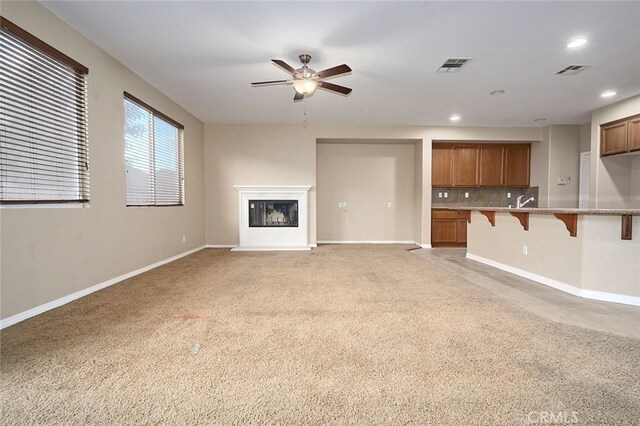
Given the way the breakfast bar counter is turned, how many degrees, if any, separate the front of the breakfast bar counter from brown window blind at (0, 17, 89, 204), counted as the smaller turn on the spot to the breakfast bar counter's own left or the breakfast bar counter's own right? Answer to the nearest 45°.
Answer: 0° — it already faces it

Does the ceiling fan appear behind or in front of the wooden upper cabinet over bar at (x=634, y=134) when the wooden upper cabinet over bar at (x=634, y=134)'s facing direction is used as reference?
in front

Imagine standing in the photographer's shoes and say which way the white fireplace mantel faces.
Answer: facing the viewer

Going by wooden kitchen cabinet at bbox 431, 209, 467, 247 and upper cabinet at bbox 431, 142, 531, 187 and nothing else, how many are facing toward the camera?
2

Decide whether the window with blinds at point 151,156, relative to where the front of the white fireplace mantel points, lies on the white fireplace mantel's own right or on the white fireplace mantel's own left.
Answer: on the white fireplace mantel's own right

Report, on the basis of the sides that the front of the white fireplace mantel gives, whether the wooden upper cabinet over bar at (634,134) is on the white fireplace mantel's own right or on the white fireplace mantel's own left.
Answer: on the white fireplace mantel's own left

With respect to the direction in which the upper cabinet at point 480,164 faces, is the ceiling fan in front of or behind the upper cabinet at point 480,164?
in front

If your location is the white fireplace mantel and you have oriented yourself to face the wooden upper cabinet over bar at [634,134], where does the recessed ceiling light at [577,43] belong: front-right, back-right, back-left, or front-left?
front-right

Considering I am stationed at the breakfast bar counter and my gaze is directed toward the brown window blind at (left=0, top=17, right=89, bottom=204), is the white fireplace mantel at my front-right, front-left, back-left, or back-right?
front-right

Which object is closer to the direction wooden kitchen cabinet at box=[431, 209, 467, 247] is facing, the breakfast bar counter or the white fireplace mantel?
the breakfast bar counter

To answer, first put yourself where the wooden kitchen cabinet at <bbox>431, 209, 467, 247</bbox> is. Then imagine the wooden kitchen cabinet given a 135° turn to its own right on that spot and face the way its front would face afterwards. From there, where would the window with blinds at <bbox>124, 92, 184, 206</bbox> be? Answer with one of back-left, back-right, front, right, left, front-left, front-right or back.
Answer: left

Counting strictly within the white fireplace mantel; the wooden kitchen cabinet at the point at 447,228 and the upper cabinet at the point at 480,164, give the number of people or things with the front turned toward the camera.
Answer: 3

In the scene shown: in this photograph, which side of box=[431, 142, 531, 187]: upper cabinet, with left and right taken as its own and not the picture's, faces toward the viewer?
front
